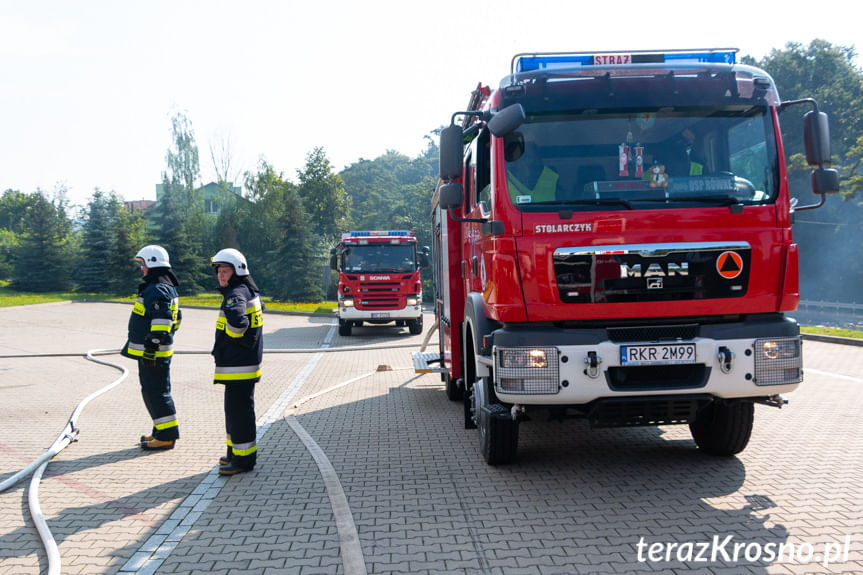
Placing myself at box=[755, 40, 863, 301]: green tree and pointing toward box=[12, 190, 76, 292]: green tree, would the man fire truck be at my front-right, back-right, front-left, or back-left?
front-left

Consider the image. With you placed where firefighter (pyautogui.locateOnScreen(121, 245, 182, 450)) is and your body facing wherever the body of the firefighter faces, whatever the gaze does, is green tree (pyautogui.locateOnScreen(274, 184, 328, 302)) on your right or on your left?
on your right

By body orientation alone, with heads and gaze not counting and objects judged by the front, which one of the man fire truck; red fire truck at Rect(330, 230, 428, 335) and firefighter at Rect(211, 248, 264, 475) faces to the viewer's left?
the firefighter

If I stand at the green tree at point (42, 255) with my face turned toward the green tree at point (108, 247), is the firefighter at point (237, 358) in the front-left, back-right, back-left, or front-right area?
front-right

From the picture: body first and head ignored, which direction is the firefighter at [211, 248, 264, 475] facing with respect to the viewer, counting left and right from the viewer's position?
facing to the left of the viewer

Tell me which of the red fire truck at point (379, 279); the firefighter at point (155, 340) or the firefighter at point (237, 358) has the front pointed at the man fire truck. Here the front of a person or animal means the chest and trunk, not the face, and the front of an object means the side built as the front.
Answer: the red fire truck

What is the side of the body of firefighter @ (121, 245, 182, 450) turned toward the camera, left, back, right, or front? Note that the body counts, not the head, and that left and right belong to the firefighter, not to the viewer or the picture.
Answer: left

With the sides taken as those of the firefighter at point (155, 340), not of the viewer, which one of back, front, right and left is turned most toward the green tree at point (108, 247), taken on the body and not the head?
right

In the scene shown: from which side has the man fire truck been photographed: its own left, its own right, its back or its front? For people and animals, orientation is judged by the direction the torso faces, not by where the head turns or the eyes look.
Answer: front

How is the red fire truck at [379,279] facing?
toward the camera

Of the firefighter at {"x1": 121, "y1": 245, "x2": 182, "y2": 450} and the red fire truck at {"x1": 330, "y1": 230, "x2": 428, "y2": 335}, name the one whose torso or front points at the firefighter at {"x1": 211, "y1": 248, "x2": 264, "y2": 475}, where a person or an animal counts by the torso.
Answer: the red fire truck

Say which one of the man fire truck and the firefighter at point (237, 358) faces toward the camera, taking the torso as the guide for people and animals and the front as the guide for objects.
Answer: the man fire truck

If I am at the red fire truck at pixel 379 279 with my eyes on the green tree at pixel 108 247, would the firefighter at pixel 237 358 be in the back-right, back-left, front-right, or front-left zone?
back-left

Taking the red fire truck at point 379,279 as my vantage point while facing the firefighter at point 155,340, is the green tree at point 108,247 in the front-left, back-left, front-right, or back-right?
back-right

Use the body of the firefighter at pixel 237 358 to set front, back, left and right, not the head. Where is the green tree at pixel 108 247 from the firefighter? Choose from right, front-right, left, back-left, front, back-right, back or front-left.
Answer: right

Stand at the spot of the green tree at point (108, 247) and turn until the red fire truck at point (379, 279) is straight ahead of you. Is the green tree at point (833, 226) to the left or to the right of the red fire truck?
left

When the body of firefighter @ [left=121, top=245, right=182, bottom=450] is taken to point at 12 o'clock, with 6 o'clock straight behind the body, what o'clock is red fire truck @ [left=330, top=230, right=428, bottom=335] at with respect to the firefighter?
The red fire truck is roughly at 4 o'clock from the firefighter.

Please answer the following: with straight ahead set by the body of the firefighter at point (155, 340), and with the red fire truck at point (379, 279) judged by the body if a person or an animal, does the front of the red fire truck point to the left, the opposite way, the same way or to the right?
to the left

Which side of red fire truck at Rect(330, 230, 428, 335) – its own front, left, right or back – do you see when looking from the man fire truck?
front

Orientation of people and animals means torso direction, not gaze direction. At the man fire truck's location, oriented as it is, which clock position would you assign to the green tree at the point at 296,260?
The green tree is roughly at 5 o'clock from the man fire truck.
